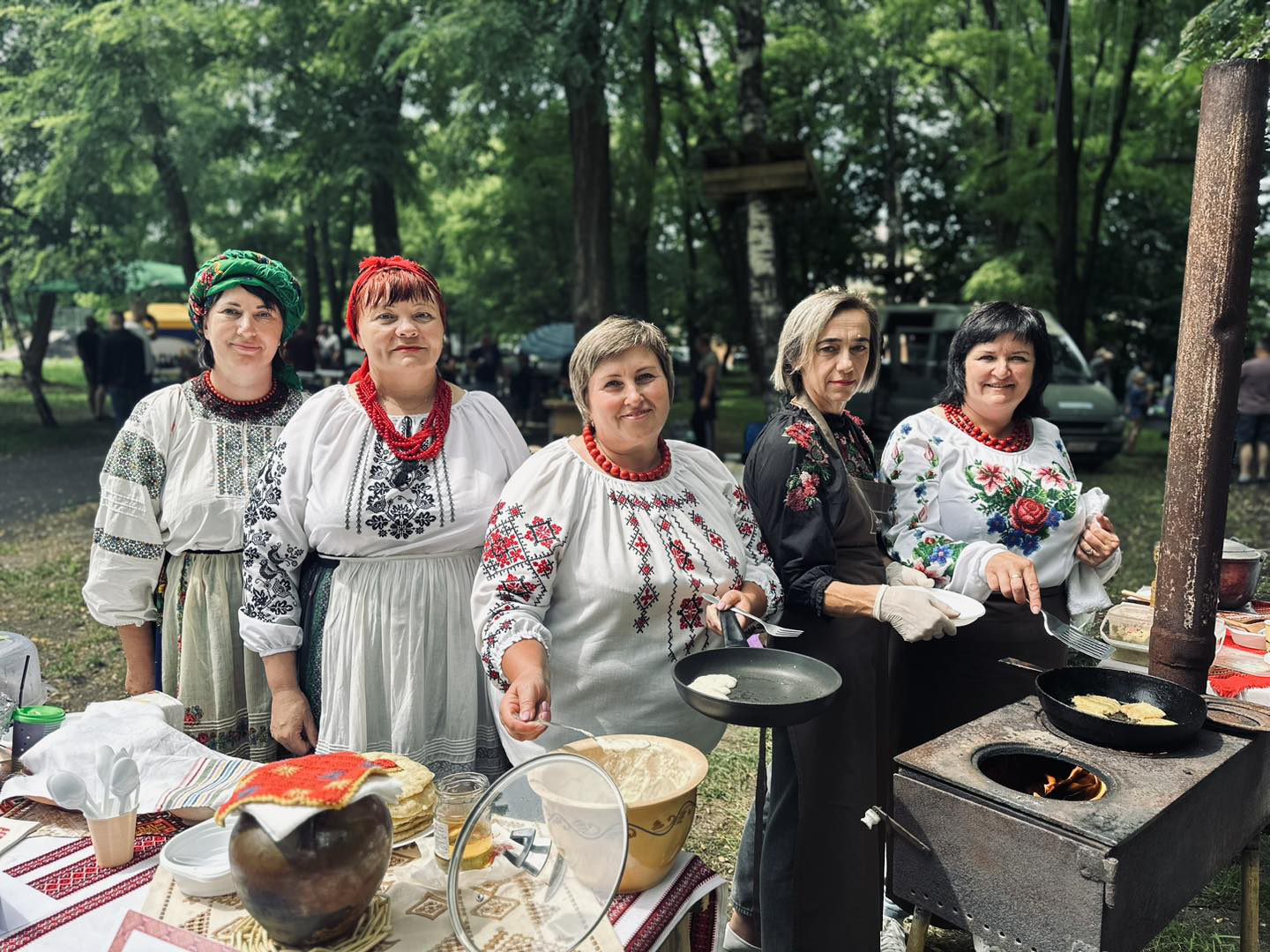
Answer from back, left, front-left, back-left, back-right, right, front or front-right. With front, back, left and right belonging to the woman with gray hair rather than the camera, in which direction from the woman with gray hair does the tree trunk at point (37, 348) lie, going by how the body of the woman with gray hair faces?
back

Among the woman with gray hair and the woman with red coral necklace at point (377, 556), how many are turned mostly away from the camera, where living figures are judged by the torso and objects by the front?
0

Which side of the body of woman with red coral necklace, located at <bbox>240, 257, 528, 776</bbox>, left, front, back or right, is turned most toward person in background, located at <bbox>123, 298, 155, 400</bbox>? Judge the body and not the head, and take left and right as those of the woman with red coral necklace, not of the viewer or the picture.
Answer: back

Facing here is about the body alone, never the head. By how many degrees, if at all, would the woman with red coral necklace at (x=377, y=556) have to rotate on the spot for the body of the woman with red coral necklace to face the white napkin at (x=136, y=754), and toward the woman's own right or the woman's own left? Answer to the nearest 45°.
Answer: approximately 45° to the woman's own right

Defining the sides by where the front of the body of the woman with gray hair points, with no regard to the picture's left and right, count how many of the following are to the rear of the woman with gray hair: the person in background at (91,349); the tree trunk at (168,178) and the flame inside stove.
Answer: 2

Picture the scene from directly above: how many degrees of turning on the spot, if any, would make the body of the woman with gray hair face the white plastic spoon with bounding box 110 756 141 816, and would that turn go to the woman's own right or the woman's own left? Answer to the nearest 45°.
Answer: approximately 90° to the woman's own right

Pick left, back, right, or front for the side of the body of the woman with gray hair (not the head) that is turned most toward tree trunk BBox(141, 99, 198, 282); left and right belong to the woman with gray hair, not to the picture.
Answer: back

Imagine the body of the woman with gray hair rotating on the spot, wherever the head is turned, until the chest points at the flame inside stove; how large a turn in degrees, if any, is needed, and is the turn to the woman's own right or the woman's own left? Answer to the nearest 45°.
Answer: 0° — they already face it

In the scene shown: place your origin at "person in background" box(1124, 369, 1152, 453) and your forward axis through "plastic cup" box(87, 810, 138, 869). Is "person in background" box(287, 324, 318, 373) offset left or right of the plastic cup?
right

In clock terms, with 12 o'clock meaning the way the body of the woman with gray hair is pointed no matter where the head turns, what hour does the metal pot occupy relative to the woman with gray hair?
The metal pot is roughly at 9 o'clock from the woman with gray hair.
